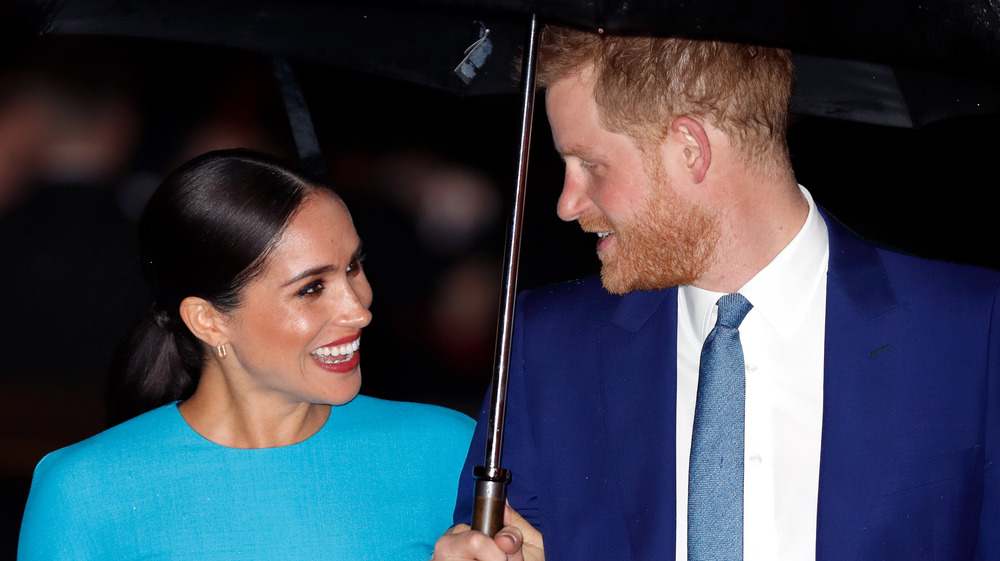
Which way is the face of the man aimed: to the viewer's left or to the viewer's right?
to the viewer's left

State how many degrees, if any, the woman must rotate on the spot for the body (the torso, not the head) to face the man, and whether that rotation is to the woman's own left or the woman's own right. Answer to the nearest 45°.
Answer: approximately 45° to the woman's own left

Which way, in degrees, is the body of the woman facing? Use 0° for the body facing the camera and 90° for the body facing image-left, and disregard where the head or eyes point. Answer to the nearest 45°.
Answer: approximately 0°

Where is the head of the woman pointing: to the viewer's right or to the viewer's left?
to the viewer's right
